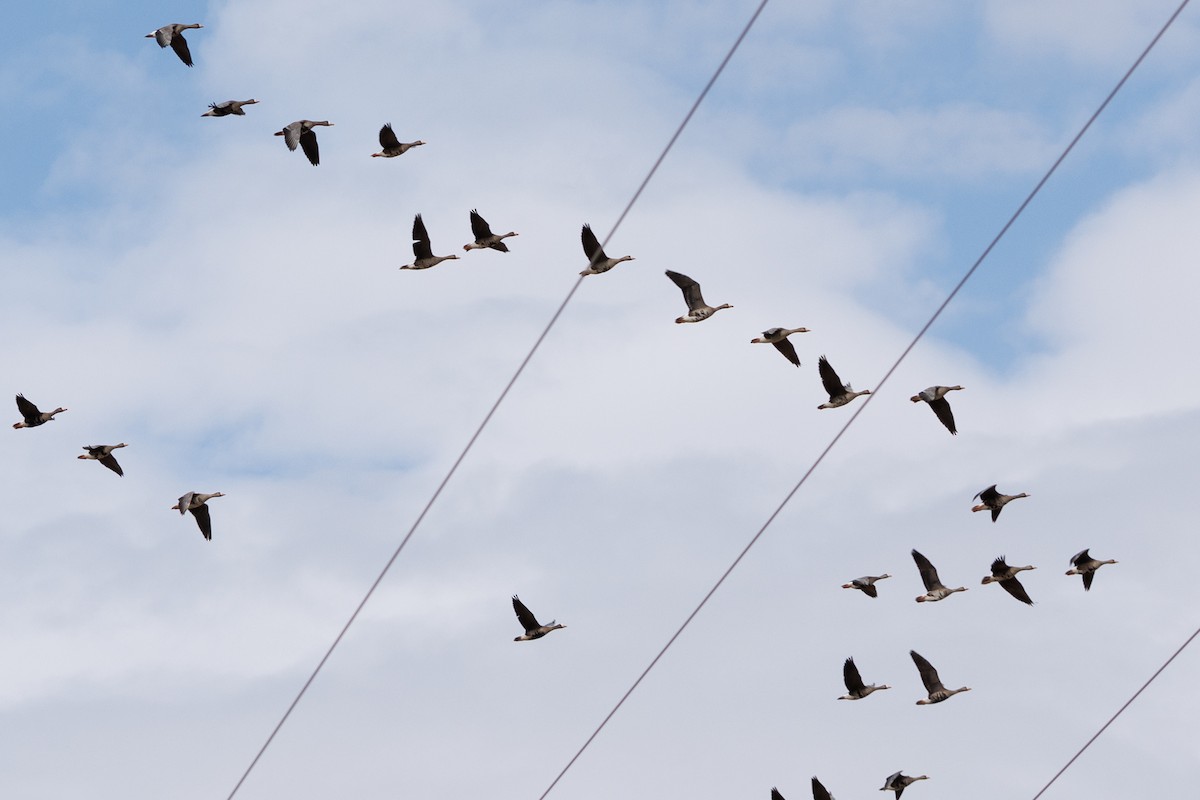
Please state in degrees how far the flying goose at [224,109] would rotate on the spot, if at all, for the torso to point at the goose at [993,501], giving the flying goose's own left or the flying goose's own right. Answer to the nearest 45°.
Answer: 0° — it already faces it

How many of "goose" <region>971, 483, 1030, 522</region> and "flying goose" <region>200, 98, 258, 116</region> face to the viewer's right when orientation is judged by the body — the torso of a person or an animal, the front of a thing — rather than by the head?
2

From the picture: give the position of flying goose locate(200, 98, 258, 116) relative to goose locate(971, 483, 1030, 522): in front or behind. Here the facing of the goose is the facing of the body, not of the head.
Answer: behind

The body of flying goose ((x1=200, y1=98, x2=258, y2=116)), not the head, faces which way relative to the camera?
to the viewer's right

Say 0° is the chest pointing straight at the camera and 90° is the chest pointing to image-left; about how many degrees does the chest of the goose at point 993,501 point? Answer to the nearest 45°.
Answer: approximately 270°
